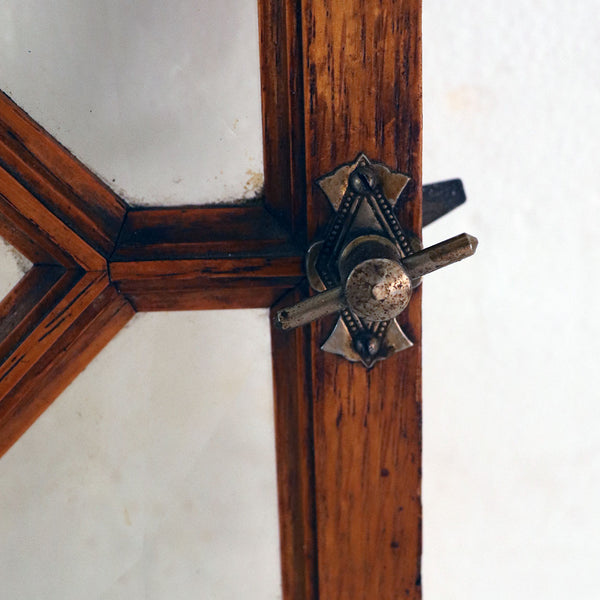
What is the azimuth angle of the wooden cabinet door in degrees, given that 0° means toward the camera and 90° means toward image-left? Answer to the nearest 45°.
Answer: approximately 0°
